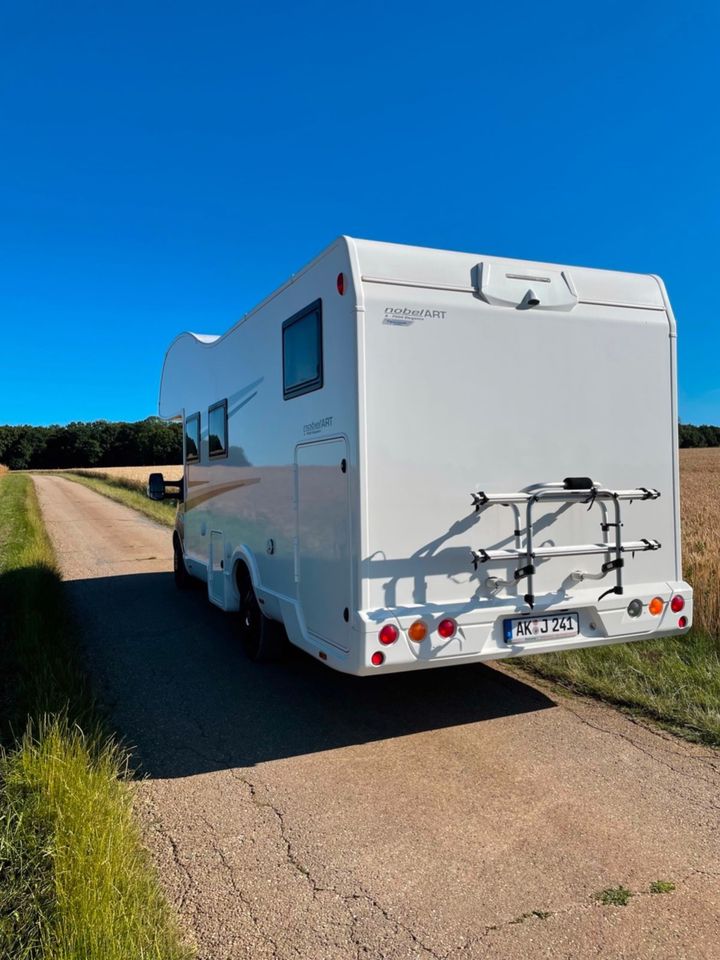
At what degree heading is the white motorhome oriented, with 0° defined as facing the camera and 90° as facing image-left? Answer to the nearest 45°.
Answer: approximately 135°
